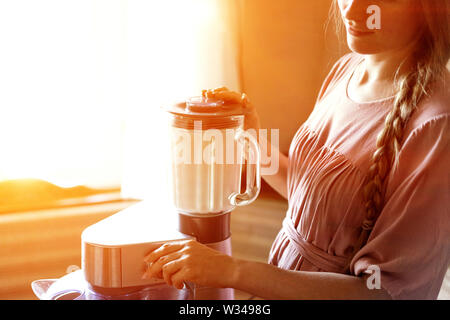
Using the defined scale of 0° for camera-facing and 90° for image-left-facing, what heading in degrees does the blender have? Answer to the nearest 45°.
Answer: approximately 45°

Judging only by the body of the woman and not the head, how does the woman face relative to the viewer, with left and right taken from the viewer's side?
facing the viewer and to the left of the viewer
